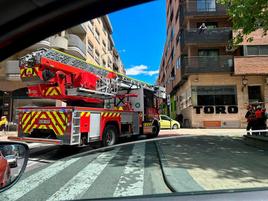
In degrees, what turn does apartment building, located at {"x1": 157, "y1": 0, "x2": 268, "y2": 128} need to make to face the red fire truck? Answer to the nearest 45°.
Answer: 0° — it already faces it

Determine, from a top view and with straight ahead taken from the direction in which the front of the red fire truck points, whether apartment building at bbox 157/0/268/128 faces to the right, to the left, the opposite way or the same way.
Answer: the opposite way

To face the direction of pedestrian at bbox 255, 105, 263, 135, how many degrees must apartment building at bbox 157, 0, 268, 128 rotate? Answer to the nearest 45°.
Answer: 0° — it already faces them

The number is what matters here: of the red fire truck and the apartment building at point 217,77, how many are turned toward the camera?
1

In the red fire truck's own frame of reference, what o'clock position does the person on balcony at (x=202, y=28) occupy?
The person on balcony is roughly at 12 o'clock from the red fire truck.

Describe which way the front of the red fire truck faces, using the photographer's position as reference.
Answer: facing away from the viewer and to the right of the viewer

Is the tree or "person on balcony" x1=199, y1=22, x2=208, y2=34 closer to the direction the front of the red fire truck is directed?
the person on balcony

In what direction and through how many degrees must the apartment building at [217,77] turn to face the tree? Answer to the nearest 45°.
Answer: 0° — it already faces it

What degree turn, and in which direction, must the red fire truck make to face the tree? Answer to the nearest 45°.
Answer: approximately 45° to its right

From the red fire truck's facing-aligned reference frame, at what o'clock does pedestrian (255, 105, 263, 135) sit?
The pedestrian is roughly at 1 o'clock from the red fire truck.
